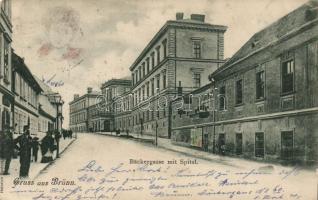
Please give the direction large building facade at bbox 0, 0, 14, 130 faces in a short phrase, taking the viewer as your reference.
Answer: facing to the right of the viewer

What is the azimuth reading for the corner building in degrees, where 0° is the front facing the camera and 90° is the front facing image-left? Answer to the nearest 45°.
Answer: approximately 90°

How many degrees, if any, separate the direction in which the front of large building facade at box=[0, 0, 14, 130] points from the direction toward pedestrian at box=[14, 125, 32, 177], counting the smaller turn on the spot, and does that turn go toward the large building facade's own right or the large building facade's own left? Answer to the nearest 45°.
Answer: approximately 90° to the large building facade's own right

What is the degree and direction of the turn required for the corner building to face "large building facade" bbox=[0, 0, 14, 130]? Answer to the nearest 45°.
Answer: approximately 45° to its left

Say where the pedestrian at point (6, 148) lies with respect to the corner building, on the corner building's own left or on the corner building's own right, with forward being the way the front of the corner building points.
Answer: on the corner building's own left
